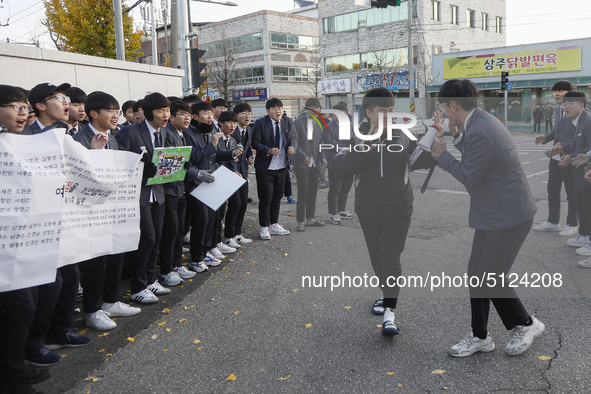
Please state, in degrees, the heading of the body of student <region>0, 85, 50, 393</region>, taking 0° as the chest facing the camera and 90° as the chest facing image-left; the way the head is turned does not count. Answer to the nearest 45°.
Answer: approximately 270°

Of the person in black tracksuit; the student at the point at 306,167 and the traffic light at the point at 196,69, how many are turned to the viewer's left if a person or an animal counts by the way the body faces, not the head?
0

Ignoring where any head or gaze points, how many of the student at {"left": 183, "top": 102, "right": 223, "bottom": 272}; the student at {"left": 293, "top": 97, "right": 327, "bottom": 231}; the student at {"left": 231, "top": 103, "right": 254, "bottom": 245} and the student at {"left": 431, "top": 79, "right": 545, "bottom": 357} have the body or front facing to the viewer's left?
1

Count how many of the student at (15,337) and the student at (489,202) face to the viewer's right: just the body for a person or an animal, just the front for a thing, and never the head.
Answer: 1

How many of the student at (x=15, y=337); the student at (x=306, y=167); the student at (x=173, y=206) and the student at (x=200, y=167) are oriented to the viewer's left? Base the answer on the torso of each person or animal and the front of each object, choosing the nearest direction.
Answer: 0

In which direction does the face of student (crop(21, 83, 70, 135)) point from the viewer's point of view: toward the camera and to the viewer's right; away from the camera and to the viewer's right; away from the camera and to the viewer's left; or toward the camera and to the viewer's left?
toward the camera and to the viewer's right

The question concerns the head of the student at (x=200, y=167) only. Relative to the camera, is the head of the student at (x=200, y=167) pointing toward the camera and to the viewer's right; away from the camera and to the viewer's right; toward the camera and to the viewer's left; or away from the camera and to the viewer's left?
toward the camera and to the viewer's right

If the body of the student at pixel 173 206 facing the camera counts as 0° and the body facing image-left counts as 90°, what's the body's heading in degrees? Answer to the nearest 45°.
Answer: approximately 315°
